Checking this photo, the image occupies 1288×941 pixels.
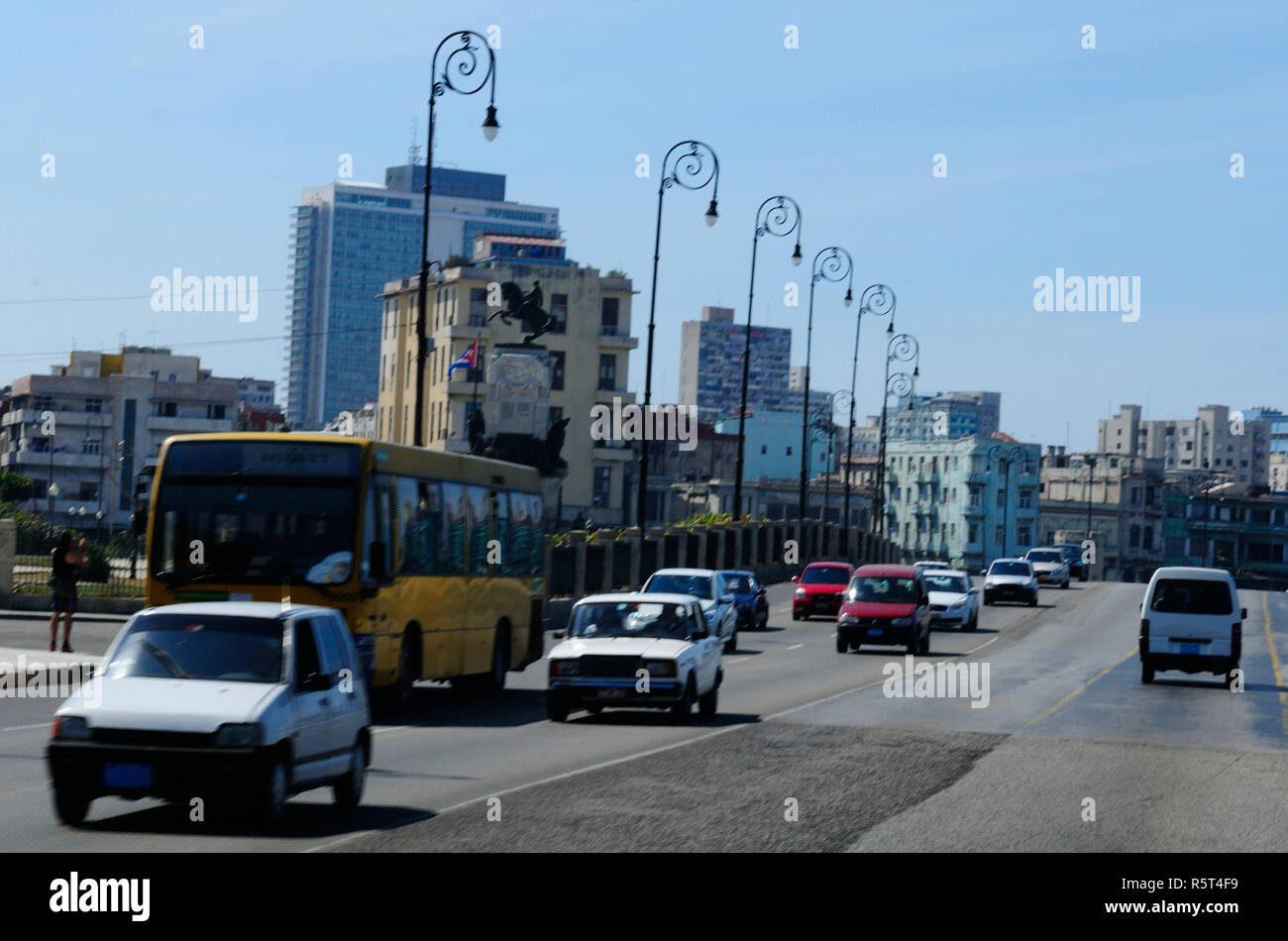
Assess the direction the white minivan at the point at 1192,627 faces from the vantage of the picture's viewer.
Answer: facing away from the viewer

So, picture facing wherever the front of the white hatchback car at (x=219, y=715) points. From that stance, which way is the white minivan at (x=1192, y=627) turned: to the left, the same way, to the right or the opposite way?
the opposite way

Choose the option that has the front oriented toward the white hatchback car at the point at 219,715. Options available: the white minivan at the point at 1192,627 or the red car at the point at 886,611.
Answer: the red car

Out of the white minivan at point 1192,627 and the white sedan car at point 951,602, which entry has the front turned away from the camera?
the white minivan

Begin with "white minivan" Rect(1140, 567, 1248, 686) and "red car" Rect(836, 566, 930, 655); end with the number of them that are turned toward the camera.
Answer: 1

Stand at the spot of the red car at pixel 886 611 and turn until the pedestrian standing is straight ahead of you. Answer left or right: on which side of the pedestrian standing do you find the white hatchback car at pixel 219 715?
left

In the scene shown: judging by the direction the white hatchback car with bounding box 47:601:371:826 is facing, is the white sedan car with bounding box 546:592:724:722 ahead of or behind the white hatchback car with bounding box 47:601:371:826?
behind

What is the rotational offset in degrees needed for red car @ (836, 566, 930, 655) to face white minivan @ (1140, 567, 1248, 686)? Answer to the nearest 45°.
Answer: approximately 45° to its left

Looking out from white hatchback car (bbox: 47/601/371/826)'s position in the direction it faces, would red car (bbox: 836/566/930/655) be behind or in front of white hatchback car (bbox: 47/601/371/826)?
behind
